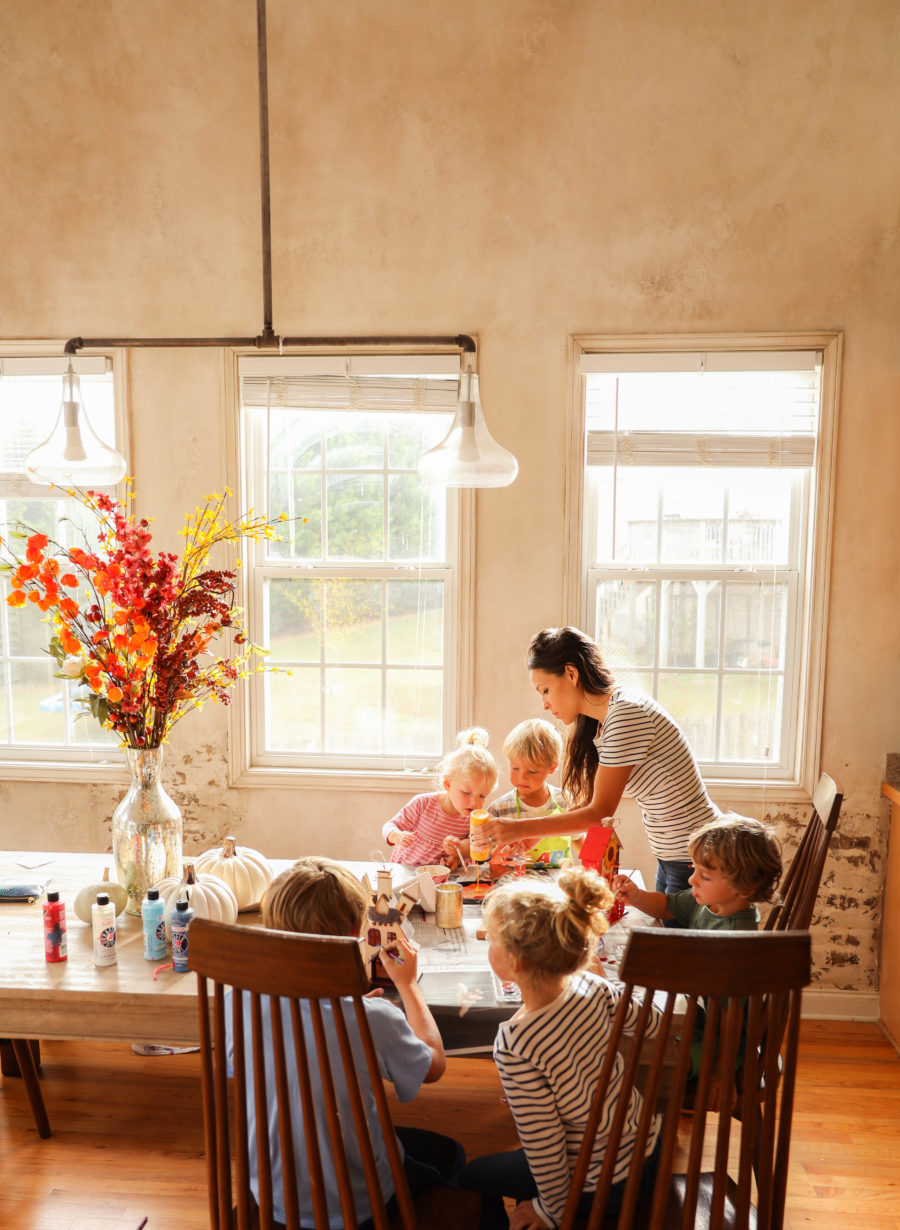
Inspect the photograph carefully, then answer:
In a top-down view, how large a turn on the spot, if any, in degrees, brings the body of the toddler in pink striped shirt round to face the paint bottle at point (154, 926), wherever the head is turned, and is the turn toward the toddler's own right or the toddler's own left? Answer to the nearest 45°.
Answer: approximately 90° to the toddler's own right

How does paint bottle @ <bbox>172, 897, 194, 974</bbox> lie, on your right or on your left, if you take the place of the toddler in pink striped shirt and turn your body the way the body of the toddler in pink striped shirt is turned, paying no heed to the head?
on your right

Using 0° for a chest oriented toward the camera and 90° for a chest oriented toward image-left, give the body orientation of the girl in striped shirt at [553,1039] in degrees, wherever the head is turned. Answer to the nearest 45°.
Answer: approximately 135°

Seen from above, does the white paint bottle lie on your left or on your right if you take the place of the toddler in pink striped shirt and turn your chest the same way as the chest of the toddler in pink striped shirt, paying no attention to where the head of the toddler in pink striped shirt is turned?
on your right

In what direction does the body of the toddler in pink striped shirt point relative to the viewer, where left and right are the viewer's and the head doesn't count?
facing the viewer and to the right of the viewer

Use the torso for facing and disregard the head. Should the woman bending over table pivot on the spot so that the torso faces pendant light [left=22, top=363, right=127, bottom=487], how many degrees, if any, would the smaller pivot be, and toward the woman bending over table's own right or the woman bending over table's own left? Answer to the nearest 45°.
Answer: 0° — they already face it

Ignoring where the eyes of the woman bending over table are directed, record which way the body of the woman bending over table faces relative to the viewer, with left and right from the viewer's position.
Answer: facing to the left of the viewer

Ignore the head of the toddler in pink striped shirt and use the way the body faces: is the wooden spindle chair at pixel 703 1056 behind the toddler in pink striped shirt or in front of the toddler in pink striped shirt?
in front

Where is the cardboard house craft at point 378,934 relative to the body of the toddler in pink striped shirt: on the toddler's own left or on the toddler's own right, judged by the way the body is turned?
on the toddler's own right

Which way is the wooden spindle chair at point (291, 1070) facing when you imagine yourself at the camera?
facing away from the viewer and to the right of the viewer

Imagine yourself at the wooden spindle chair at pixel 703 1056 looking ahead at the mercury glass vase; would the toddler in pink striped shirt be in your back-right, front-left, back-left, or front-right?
front-right

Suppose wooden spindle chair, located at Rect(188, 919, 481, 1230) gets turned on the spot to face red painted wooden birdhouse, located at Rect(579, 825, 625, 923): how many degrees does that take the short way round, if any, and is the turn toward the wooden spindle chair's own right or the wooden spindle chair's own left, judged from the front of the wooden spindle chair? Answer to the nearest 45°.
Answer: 0° — it already faces it

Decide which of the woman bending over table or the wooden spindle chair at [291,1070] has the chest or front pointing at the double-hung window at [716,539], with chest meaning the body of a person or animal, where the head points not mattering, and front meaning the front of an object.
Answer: the wooden spindle chair
